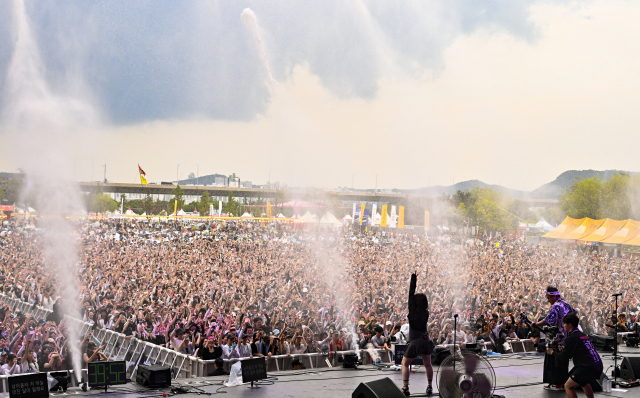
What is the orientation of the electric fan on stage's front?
away from the camera

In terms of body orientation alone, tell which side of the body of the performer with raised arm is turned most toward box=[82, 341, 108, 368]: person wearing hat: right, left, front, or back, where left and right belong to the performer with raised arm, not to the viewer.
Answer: left

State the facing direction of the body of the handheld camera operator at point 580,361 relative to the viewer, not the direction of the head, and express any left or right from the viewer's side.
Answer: facing away from the viewer and to the left of the viewer

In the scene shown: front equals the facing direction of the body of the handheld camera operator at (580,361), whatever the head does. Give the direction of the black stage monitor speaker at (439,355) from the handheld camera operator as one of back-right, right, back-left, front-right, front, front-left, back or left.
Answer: front

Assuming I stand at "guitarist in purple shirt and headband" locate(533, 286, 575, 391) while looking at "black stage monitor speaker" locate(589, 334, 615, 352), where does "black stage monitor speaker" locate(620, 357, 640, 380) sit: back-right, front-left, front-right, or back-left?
front-right

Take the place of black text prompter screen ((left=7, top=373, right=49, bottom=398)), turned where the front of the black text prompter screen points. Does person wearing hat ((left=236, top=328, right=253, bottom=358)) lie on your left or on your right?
on your left

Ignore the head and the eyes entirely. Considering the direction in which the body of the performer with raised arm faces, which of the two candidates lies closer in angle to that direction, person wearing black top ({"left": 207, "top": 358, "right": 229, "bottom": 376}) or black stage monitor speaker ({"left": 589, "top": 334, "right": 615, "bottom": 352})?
the black stage monitor speaker

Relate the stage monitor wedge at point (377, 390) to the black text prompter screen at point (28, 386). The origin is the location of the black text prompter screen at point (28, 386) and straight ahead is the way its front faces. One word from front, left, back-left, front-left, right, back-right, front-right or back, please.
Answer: front-left

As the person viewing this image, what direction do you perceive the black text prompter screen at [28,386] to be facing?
facing the viewer

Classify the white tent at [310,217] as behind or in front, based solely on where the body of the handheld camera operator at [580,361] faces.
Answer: in front

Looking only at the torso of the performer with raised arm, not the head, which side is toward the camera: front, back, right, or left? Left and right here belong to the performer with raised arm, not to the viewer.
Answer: back

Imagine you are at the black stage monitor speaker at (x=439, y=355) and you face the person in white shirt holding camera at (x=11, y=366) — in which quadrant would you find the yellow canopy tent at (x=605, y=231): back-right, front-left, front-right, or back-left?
back-right

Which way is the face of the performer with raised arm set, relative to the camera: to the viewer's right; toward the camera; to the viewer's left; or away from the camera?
away from the camera
